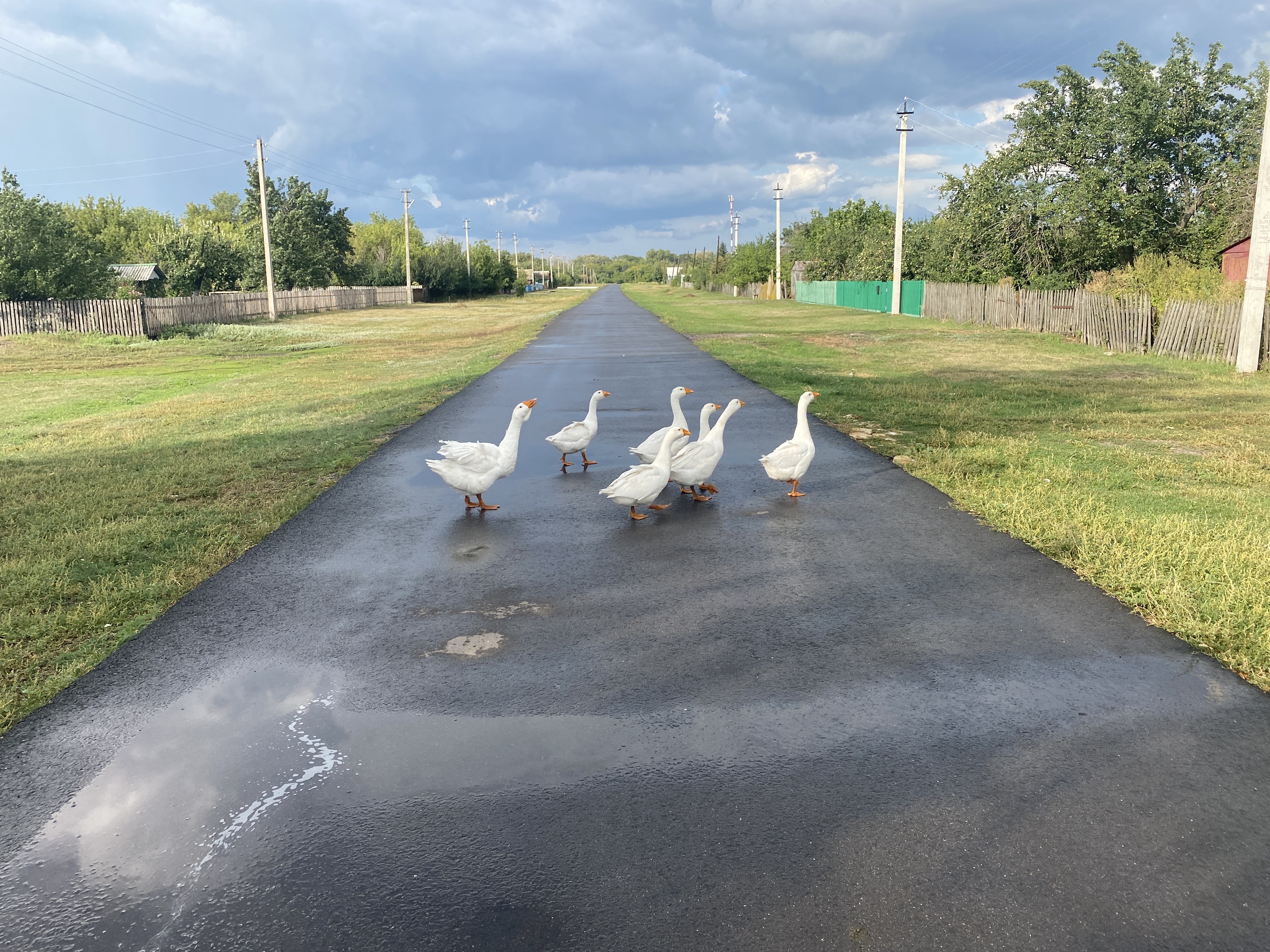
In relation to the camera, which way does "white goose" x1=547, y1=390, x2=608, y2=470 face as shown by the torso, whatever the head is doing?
to the viewer's right

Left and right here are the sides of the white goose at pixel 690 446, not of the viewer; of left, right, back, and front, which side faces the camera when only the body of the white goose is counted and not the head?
right

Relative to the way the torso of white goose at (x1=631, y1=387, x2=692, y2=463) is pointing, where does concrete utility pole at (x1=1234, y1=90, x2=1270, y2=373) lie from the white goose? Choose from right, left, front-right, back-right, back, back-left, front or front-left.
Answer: front-left

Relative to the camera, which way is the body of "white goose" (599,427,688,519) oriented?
to the viewer's right

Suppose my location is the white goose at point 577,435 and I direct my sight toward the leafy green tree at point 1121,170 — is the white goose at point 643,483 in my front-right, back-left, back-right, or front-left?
back-right

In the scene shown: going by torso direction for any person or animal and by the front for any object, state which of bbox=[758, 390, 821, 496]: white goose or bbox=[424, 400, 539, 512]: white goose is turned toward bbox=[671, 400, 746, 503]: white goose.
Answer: bbox=[424, 400, 539, 512]: white goose

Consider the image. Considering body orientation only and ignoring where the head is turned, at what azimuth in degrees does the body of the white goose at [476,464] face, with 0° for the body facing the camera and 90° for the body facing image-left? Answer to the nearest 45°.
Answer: approximately 270°

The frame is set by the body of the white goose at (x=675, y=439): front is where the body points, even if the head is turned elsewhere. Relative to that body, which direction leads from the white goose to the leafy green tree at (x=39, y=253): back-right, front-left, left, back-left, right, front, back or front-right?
back-left

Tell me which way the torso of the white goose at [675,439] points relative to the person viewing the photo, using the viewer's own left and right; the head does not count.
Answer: facing to the right of the viewer

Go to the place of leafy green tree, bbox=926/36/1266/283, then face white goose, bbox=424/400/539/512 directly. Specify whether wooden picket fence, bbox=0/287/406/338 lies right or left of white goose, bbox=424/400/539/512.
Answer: right

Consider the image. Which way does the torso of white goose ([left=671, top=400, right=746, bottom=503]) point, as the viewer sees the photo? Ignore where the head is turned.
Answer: to the viewer's right

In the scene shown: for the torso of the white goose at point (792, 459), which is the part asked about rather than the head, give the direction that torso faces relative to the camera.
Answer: to the viewer's right

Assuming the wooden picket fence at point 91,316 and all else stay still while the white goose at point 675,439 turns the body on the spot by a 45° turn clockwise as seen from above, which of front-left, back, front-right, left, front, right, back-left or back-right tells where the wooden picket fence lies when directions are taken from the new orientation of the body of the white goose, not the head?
back
